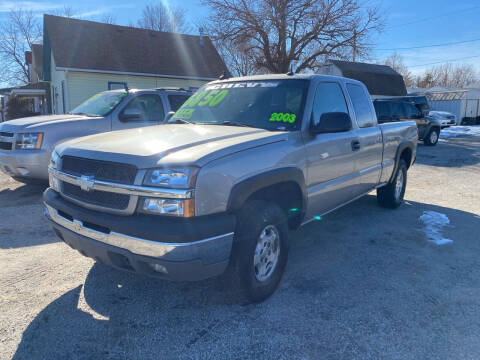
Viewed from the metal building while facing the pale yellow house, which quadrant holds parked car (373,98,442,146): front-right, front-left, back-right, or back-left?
front-left

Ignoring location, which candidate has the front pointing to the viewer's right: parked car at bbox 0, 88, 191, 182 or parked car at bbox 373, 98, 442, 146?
parked car at bbox 373, 98, 442, 146

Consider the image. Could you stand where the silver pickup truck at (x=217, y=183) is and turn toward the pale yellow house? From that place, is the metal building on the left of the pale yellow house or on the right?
right

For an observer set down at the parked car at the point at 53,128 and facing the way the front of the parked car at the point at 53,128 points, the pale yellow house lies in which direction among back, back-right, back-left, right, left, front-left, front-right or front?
back-right

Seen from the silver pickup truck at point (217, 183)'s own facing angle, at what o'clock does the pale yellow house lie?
The pale yellow house is roughly at 4 o'clock from the silver pickup truck.

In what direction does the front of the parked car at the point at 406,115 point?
to the viewer's right

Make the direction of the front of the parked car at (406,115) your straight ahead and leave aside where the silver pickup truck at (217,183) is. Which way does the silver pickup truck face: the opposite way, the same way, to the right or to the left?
to the right

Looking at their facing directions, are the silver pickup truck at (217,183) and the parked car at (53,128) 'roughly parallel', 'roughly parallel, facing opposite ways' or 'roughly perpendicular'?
roughly parallel

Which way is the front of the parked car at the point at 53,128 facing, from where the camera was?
facing the viewer and to the left of the viewer

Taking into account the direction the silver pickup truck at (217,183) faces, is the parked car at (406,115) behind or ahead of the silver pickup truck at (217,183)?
behind

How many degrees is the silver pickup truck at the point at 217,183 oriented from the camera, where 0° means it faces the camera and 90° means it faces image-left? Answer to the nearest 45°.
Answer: approximately 45°

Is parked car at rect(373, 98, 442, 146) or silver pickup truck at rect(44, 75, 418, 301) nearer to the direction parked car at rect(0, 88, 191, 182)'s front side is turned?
the silver pickup truck

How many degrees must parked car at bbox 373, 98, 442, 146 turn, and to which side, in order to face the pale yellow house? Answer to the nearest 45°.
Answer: approximately 180°

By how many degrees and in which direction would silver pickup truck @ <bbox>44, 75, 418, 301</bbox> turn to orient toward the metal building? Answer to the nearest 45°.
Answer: approximately 180°

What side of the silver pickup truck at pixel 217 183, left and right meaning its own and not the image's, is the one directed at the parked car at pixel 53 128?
right

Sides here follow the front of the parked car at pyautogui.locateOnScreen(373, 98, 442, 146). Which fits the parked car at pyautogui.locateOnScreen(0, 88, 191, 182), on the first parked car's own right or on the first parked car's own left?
on the first parked car's own right

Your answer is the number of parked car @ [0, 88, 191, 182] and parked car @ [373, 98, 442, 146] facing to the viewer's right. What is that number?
1

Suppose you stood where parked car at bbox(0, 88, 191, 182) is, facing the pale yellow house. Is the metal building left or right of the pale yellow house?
right
